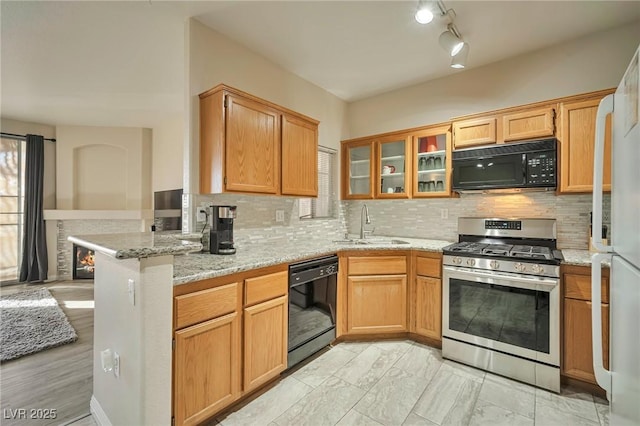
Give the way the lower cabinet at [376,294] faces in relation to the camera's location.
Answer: facing the viewer

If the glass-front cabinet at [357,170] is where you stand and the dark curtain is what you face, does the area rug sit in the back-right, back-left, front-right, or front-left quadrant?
front-left

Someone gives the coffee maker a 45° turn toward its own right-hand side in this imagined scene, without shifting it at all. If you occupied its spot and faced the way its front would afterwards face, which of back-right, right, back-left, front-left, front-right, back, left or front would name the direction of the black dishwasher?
left

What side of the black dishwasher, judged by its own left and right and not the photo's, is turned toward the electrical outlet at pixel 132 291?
right

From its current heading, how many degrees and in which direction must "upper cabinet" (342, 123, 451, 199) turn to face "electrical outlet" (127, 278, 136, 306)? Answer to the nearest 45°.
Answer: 0° — it already faces it

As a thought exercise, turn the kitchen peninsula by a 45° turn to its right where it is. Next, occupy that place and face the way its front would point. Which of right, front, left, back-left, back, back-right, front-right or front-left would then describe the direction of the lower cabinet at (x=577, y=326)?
left

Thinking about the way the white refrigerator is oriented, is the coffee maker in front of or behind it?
in front

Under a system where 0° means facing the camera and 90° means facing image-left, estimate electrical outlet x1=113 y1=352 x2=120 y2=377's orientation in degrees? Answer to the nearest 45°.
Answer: approximately 45°

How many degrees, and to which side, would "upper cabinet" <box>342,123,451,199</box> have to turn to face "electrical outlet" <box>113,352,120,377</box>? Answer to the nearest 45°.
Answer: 0° — it already faces it

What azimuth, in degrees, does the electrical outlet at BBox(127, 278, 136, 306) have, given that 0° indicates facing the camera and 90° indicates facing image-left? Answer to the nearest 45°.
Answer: approximately 45°

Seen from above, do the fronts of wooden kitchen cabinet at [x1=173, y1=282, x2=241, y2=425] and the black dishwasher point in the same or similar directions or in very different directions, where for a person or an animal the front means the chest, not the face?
same or similar directions

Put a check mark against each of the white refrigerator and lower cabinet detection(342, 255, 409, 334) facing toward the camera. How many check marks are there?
1

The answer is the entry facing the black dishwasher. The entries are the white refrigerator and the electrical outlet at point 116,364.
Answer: the white refrigerator

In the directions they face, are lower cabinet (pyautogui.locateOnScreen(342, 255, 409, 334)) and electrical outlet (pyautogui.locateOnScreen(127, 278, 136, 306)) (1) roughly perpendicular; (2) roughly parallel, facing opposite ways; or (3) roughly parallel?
roughly parallel

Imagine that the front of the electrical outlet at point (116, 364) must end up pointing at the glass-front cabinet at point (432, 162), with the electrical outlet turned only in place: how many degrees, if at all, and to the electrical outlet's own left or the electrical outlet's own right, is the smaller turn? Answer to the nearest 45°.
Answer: approximately 135° to the electrical outlet's own left

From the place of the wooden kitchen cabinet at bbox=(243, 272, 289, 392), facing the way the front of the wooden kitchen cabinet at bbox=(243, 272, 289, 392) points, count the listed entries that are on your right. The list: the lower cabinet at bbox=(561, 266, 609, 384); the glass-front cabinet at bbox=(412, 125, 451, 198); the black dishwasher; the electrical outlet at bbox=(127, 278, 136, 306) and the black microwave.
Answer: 1

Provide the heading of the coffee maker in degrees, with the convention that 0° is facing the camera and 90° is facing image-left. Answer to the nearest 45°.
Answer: approximately 315°

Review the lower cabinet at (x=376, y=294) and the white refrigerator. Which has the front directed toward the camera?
the lower cabinet
